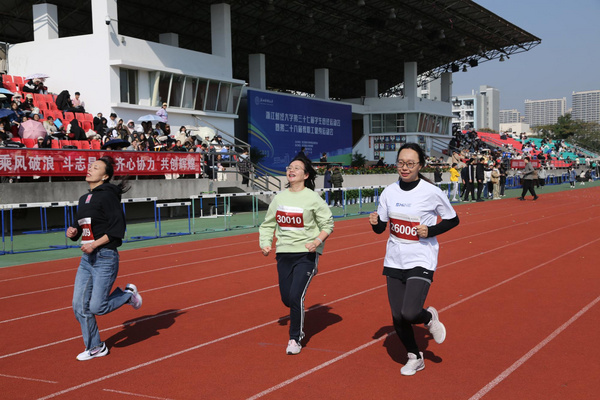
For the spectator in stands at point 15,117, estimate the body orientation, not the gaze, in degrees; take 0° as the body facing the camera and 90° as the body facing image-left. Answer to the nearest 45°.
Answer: approximately 315°

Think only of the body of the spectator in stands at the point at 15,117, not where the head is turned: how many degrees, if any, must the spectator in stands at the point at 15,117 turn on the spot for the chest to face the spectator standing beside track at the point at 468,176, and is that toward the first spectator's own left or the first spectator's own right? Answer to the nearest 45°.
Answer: approximately 45° to the first spectator's own left

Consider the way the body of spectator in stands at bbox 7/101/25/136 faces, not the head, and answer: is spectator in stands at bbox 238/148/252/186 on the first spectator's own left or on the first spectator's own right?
on the first spectator's own left

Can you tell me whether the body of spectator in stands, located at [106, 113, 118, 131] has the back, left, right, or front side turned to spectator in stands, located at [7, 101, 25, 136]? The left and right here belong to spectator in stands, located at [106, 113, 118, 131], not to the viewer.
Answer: right

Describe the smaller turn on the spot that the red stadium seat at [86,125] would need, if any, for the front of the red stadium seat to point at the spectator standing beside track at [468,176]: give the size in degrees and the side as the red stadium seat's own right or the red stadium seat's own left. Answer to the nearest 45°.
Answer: approximately 45° to the red stadium seat's own left

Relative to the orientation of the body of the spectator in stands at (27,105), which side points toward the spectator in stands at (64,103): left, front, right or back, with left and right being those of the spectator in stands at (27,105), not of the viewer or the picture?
left

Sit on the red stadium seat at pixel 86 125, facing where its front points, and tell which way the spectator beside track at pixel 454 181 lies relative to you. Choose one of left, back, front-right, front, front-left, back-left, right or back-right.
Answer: front-left

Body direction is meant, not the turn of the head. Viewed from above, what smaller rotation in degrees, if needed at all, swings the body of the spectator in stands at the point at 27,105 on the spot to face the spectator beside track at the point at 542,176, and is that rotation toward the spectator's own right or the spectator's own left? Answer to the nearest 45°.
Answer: approximately 45° to the spectator's own left

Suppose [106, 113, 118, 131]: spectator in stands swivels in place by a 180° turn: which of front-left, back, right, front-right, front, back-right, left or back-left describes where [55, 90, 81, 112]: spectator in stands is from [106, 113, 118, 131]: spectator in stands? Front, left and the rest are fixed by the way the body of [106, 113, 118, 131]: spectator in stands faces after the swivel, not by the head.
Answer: front-left

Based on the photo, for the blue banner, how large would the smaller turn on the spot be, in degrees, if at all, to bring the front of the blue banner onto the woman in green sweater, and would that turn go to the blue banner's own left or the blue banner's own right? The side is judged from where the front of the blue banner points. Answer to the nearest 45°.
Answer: approximately 45° to the blue banner's own right

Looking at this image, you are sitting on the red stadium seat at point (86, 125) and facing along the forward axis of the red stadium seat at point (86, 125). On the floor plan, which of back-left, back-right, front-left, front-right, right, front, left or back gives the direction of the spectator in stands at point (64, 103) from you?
back
